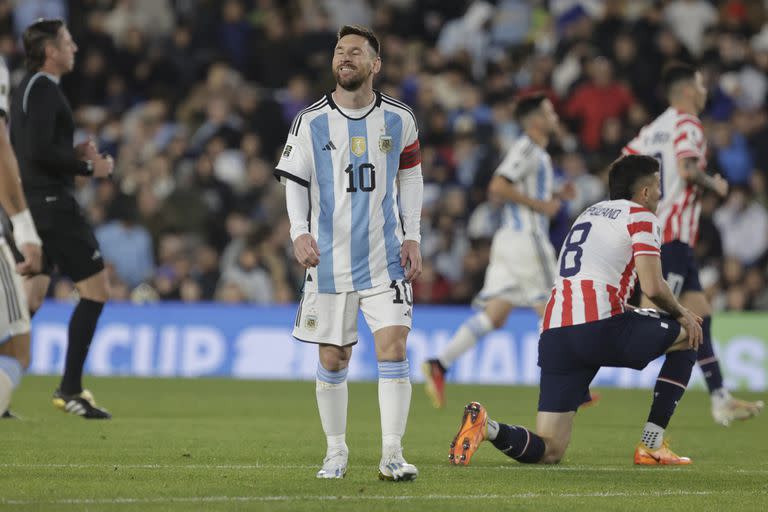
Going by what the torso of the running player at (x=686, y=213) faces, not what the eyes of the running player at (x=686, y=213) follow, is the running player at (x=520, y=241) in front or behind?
behind

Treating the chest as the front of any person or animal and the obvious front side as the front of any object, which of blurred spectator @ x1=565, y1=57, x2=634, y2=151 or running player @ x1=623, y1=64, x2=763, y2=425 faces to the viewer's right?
the running player

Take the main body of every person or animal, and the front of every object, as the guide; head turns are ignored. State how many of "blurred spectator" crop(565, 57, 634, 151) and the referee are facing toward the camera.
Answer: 1

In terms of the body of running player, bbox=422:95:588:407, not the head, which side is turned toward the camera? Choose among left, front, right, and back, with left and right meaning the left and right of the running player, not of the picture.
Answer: right

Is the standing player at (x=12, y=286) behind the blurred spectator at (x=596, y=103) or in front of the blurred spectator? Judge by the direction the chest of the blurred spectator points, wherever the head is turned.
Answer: in front

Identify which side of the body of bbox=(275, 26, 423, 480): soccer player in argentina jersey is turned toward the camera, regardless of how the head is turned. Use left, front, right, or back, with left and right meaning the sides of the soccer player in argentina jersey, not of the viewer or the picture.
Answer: front

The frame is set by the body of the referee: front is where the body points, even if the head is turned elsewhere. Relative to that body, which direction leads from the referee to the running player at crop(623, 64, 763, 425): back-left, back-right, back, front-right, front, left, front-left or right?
front

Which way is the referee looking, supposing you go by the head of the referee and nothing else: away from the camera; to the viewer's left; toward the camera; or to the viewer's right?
to the viewer's right
